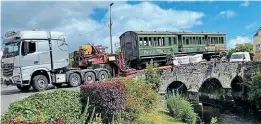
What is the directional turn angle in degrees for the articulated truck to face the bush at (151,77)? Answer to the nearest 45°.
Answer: approximately 135° to its left

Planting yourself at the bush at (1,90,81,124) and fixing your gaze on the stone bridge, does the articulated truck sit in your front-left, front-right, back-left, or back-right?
front-left

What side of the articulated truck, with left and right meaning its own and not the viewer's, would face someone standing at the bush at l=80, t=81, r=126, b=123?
left

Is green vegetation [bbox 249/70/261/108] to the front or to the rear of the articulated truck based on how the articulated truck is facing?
to the rear

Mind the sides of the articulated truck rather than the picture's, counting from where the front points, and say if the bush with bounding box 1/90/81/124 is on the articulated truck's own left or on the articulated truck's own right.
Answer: on the articulated truck's own left

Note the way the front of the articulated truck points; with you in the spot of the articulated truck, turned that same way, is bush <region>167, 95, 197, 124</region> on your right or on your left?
on your left

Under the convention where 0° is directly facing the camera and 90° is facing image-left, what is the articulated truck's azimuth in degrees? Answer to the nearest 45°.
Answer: approximately 45°

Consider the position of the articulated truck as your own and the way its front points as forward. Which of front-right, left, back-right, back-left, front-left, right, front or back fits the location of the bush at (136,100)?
left
